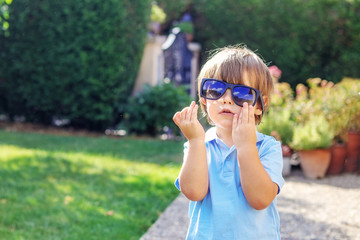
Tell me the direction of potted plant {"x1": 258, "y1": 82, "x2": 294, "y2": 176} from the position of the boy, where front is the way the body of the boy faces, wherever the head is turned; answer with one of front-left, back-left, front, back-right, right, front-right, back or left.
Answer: back

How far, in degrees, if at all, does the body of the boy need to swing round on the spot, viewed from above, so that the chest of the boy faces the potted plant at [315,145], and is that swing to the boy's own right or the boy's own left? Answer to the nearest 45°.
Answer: approximately 180°

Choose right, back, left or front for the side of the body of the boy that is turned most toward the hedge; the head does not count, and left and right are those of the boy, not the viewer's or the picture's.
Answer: back

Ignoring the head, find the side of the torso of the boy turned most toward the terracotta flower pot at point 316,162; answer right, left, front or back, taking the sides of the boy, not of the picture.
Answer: back

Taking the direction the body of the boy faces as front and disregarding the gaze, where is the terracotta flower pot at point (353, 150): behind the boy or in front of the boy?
behind

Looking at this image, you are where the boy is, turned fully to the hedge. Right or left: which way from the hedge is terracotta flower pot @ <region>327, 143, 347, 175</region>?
right

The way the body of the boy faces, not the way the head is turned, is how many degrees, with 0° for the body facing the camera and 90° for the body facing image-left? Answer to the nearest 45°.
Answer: approximately 0°
